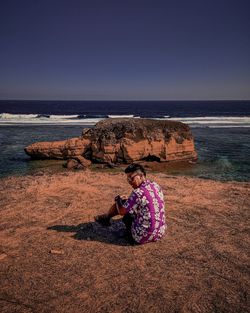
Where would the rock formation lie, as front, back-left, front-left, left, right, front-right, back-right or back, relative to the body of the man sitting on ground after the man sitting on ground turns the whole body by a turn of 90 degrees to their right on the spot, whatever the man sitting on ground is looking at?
front-left

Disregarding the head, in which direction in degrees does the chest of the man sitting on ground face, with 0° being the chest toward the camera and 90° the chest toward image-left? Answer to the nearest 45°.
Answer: approximately 135°
